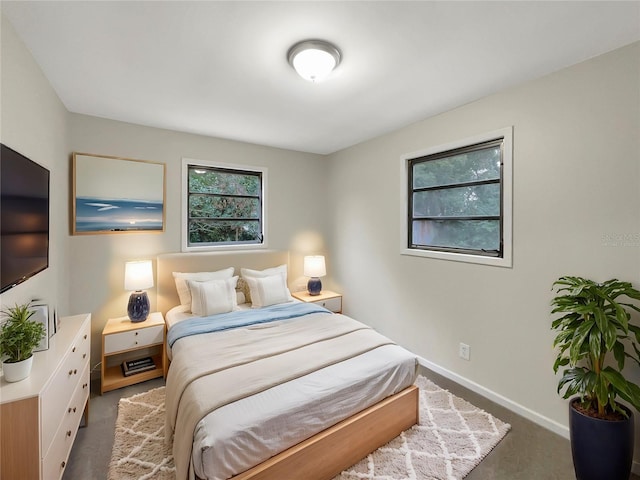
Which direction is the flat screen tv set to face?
to the viewer's right

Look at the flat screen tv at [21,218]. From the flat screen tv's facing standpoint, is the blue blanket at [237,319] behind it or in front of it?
in front

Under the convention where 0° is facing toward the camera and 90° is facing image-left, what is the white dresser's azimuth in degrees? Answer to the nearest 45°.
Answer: approximately 270°

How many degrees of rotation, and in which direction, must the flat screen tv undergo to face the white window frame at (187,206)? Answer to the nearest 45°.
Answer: approximately 45° to its left

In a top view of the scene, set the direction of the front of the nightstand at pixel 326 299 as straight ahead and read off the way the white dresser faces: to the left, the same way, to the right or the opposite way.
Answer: to the left

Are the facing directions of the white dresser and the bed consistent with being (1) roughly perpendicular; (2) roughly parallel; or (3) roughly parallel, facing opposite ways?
roughly perpendicular

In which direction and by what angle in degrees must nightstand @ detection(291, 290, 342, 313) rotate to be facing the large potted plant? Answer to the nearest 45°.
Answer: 0° — it already faces it

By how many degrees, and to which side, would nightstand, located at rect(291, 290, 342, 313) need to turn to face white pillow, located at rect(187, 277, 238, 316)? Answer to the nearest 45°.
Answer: approximately 90° to its right

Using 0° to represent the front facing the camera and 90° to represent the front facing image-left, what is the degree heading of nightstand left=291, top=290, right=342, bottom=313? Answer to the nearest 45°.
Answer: approximately 315°

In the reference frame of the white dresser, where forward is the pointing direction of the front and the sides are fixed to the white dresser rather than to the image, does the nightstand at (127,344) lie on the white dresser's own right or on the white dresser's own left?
on the white dresser's own left

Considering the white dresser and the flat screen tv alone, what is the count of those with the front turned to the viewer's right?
2

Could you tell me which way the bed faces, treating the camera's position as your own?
facing the viewer and to the right of the viewer

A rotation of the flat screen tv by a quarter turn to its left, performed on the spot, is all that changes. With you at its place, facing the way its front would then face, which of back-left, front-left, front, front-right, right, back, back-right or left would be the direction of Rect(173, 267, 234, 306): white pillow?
front-right
